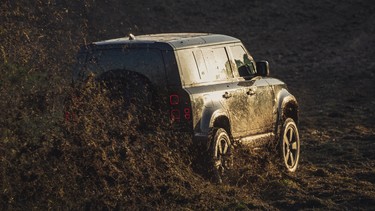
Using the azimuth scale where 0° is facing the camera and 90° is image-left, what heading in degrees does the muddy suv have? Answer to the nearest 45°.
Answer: approximately 225°
